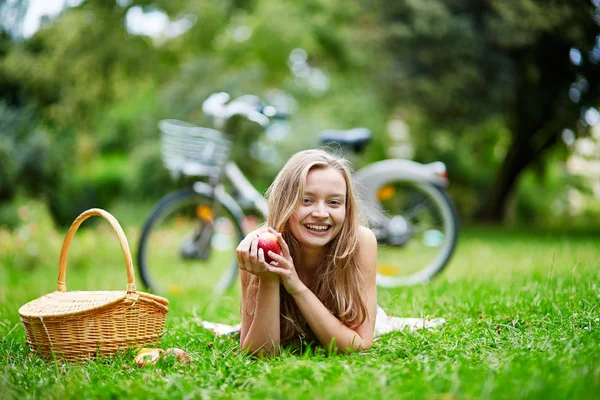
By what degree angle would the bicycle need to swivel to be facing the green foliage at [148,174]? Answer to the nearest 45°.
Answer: approximately 90° to its right

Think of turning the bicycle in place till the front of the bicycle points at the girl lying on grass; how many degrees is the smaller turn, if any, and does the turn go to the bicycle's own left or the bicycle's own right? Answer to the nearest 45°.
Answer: approximately 90° to the bicycle's own left

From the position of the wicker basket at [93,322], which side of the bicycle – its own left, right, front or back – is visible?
left

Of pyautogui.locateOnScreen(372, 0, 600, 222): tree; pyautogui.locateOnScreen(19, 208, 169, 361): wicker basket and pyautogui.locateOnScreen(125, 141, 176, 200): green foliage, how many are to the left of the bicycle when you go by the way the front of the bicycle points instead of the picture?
1

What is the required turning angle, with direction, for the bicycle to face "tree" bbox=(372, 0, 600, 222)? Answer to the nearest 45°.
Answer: approximately 135° to its right

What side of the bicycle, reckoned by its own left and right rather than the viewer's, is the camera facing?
left

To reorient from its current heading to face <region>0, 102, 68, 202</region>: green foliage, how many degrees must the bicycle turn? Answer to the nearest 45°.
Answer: approximately 45° to its right
